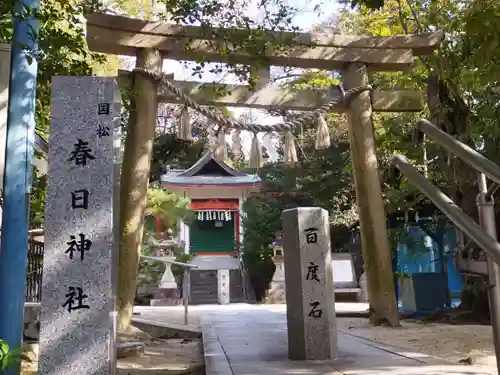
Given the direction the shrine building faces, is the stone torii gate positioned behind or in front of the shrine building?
in front

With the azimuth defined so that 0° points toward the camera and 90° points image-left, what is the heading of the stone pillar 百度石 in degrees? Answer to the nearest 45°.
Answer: approximately 0°

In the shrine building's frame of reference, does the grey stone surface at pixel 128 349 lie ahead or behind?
ahead

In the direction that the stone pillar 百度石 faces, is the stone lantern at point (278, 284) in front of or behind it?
behind

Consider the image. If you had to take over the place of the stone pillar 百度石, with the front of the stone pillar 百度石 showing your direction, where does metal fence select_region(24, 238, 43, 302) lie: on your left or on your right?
on your right

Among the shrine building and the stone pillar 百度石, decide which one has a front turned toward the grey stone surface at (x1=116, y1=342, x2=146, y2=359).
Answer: the shrine building

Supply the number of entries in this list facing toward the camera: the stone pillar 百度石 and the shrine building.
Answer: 2

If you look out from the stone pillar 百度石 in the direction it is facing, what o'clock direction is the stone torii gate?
The stone torii gate is roughly at 6 o'clock from the stone pillar 百度石.

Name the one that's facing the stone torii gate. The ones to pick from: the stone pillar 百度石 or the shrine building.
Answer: the shrine building

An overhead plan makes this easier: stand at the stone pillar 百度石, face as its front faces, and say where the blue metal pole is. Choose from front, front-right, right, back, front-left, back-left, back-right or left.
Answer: front-right

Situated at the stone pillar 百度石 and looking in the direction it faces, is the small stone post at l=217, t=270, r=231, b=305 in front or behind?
behind

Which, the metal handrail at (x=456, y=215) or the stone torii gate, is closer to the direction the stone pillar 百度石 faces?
the metal handrail
